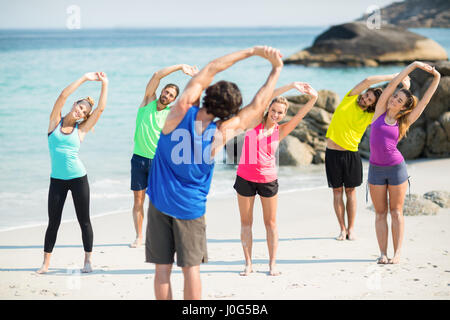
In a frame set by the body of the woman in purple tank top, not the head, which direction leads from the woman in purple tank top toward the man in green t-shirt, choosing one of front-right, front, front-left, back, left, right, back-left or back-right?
right

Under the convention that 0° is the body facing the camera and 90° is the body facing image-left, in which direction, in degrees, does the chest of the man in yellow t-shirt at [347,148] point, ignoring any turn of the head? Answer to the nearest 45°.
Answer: approximately 0°

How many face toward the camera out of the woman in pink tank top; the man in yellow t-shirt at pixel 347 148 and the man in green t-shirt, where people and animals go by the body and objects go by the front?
3

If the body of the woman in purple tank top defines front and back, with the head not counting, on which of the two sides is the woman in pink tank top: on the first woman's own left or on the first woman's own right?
on the first woman's own right

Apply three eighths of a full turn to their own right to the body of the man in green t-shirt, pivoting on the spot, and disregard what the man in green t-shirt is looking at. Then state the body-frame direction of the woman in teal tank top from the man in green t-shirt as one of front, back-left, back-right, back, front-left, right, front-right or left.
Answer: left

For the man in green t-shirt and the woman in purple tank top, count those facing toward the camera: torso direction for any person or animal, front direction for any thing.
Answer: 2

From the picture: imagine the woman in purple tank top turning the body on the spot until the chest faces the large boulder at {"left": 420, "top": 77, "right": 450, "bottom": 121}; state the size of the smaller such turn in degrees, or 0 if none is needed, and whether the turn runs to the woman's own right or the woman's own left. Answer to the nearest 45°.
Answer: approximately 180°

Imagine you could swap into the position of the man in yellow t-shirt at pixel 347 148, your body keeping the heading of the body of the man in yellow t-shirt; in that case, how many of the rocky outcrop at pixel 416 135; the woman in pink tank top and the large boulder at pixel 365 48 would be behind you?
2

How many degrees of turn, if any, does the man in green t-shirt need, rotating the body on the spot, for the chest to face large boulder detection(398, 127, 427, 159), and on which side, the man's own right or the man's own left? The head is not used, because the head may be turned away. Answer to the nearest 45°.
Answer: approximately 135° to the man's own left

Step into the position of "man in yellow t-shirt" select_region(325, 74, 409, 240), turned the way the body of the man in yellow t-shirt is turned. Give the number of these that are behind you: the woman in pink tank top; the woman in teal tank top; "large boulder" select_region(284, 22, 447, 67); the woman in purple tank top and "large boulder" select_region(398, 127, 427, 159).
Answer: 2

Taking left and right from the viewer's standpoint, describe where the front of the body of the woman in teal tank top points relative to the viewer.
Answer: facing the viewer

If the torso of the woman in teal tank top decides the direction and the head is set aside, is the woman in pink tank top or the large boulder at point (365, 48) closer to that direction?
the woman in pink tank top

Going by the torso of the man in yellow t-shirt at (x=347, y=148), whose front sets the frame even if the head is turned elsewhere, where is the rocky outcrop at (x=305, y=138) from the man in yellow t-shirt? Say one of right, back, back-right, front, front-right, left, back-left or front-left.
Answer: back

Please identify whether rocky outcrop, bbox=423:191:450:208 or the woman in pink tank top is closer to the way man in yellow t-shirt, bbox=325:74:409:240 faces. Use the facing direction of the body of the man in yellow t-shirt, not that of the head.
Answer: the woman in pink tank top

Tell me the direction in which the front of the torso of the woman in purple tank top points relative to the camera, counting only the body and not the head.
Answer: toward the camera

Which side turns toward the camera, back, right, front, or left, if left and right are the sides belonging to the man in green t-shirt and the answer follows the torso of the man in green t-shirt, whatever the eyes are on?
front

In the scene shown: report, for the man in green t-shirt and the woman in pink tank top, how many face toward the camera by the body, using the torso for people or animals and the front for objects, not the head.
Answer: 2

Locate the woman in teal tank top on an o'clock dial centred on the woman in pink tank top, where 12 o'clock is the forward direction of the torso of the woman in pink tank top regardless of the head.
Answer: The woman in teal tank top is roughly at 3 o'clock from the woman in pink tank top.

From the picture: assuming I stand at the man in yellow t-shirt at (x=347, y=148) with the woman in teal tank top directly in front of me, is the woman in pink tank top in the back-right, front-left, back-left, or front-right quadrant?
front-left
